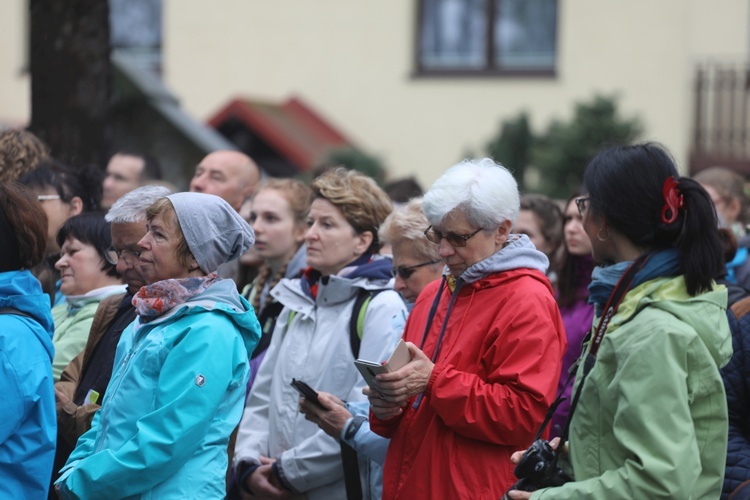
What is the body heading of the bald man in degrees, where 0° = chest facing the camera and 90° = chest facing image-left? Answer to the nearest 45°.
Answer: approximately 45°

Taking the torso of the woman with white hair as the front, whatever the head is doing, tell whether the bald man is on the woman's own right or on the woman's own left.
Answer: on the woman's own right

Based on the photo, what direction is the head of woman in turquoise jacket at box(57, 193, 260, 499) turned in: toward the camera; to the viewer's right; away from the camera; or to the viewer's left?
to the viewer's left

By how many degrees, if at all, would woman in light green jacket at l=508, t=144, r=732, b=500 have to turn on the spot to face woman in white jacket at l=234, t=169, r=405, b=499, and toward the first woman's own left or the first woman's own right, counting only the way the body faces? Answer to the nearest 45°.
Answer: approximately 45° to the first woman's own right

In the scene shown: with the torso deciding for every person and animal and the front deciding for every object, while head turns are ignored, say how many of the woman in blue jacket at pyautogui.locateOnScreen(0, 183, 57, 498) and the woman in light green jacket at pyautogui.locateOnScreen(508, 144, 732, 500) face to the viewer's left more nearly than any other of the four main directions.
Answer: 2

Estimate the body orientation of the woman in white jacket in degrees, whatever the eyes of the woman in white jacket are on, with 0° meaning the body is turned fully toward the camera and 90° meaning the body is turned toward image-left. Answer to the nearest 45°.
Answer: approximately 45°

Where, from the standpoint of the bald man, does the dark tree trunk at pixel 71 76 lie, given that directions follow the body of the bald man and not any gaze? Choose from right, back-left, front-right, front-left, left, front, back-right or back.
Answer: right

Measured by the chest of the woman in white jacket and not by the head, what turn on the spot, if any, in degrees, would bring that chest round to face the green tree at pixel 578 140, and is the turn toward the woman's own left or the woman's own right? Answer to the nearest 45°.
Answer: approximately 135° to the woman's own right

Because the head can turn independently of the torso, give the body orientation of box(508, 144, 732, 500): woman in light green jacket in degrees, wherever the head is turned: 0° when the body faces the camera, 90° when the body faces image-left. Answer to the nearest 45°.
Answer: approximately 90°

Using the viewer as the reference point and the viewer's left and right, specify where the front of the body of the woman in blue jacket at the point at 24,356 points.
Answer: facing to the left of the viewer
